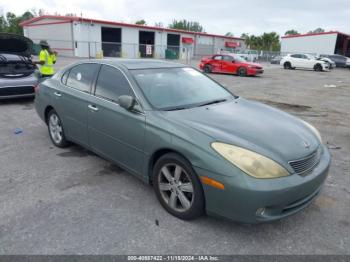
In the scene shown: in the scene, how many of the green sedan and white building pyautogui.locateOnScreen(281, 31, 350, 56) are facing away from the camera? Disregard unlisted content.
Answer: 0

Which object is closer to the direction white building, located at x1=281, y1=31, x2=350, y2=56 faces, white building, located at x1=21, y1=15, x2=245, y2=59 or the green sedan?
the green sedan

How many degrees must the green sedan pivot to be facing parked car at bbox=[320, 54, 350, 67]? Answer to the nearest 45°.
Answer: approximately 90° to its left

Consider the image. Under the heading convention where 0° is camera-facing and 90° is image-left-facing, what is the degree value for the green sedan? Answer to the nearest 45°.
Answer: approximately 315°

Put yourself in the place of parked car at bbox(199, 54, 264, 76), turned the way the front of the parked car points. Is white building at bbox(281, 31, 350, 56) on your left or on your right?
on your left

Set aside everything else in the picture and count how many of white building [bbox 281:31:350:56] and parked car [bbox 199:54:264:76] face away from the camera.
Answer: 0

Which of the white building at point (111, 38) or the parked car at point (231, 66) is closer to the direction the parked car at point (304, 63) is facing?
the parked car

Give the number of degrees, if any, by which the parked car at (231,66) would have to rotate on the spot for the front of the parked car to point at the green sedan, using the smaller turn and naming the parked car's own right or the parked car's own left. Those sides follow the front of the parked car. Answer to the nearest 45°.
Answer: approximately 45° to the parked car's own right

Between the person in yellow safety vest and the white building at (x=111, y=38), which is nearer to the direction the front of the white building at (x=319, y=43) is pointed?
the person in yellow safety vest

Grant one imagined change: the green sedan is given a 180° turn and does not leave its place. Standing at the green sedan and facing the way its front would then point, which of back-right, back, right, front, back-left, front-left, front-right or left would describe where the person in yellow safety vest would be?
front

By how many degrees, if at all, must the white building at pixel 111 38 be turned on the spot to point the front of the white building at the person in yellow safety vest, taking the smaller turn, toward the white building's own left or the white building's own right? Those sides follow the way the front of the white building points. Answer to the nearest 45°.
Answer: approximately 45° to the white building's own right

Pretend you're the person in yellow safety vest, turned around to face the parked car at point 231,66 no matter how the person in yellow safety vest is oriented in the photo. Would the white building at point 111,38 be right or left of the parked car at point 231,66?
left

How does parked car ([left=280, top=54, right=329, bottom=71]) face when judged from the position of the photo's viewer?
facing the viewer and to the right of the viewer
